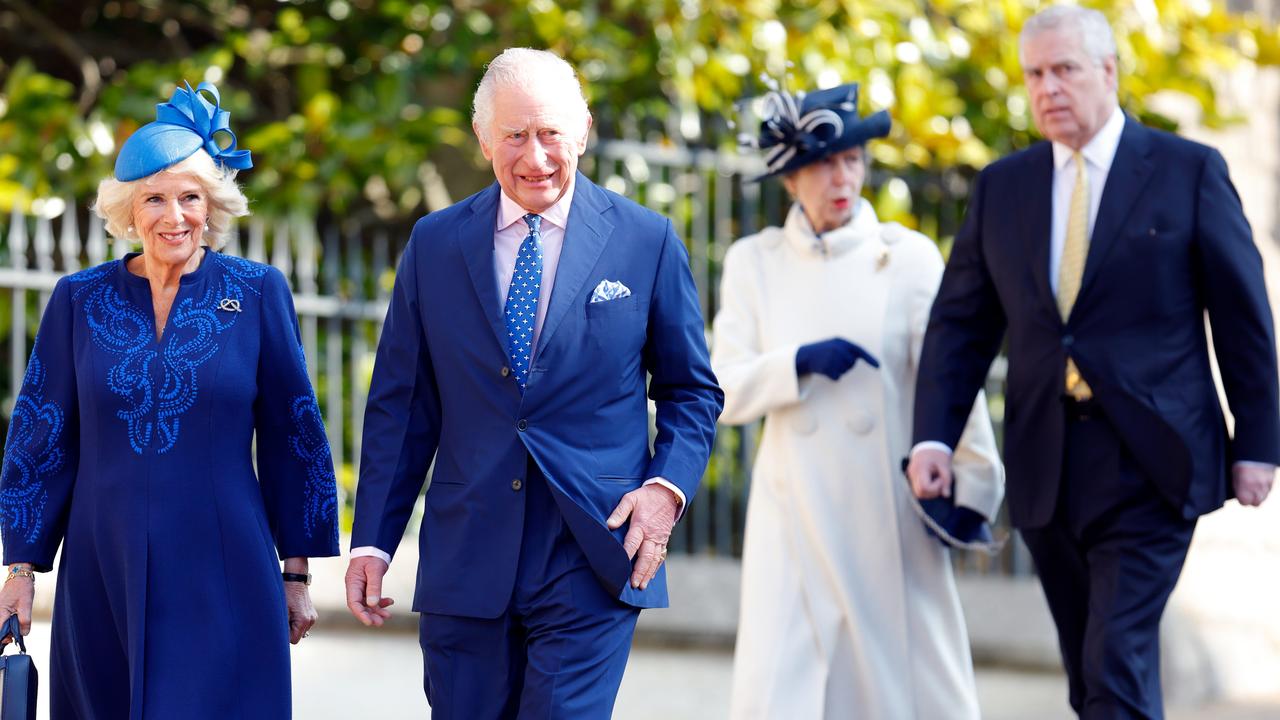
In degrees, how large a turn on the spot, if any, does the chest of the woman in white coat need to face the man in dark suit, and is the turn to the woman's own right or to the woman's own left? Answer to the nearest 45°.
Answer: approximately 45° to the woman's own left

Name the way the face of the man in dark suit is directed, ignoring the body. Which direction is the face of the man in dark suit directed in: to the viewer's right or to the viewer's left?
to the viewer's left

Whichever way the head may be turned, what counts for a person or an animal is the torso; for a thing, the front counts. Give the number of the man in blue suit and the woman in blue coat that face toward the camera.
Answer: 2

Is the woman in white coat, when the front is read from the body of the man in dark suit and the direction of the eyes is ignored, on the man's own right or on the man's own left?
on the man's own right

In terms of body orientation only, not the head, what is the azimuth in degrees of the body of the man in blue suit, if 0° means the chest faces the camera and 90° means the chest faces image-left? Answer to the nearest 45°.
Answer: approximately 0°

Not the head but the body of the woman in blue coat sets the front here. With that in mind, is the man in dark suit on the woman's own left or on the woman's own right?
on the woman's own left

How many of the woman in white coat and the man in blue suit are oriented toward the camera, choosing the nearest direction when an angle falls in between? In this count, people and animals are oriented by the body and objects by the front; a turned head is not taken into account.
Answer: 2
